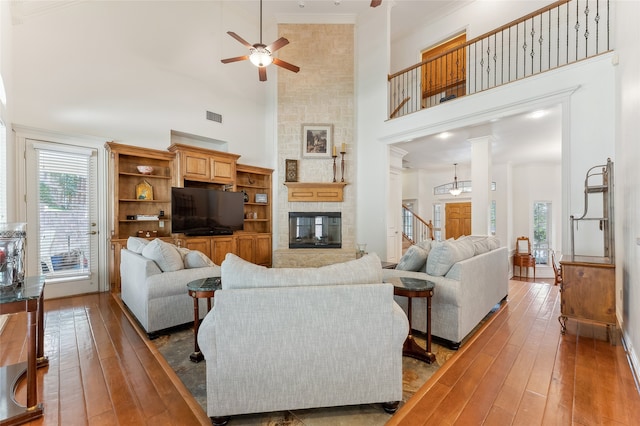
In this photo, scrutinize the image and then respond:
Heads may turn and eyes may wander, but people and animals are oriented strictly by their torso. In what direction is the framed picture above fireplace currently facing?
toward the camera

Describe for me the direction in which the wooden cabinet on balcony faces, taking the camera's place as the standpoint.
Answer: facing the viewer and to the left of the viewer

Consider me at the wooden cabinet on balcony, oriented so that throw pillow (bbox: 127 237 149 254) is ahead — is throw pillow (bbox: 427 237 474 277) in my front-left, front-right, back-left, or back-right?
front-left

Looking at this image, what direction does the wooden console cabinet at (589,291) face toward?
to the viewer's left

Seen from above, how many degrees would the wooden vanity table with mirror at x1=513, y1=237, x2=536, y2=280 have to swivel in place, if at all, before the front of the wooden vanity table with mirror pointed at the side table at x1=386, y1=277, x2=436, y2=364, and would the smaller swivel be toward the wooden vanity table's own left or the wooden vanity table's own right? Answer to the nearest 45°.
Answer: approximately 45° to the wooden vanity table's own right

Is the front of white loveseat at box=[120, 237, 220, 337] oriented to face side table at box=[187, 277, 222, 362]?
no

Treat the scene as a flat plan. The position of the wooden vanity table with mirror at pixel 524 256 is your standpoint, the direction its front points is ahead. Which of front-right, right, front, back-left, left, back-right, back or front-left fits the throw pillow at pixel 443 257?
front-right

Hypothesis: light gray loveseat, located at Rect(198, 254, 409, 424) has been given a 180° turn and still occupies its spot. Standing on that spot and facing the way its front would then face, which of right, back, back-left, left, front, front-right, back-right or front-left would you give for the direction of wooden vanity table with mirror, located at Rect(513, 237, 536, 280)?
back-left

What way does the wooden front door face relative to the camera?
toward the camera

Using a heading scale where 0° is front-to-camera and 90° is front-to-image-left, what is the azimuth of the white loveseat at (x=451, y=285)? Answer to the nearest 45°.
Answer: approximately 135°

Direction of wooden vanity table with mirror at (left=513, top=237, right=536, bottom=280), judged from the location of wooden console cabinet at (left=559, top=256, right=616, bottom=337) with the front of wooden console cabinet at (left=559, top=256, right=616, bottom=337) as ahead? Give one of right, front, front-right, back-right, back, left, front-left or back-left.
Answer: right

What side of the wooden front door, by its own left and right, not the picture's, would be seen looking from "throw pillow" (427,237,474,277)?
front

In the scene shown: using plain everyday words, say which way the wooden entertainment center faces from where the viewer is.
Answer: facing the viewer and to the right of the viewer

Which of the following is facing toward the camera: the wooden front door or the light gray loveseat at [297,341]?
the wooden front door

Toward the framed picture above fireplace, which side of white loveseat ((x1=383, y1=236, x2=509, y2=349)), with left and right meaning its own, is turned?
front
